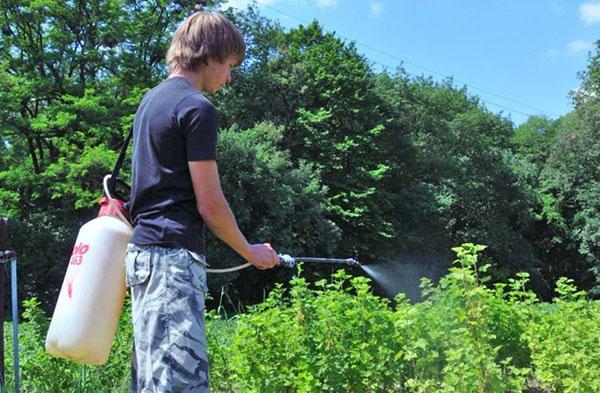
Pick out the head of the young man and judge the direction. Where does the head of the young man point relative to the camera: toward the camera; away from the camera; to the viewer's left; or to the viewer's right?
to the viewer's right

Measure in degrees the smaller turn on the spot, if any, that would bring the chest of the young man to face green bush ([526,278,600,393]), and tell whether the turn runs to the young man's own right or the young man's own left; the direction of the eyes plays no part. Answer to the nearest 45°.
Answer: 0° — they already face it

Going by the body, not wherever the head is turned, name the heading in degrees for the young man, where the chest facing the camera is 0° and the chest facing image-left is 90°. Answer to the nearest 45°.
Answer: approximately 225°

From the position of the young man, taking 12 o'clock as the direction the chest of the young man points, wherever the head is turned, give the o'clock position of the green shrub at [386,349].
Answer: The green shrub is roughly at 12 o'clock from the young man.
